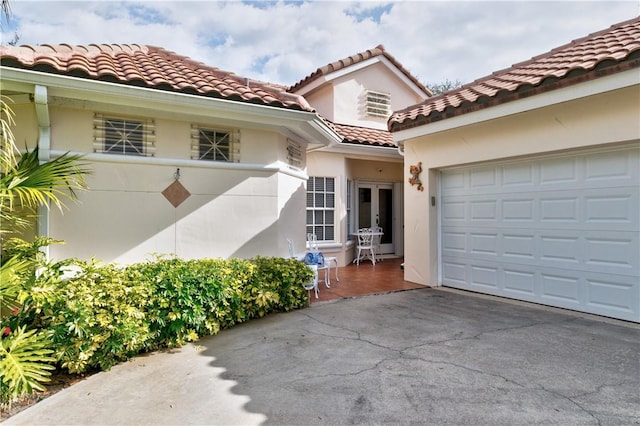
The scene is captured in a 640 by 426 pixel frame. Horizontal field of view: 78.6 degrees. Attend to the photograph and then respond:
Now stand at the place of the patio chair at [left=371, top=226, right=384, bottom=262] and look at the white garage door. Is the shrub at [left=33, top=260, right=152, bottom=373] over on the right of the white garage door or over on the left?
right

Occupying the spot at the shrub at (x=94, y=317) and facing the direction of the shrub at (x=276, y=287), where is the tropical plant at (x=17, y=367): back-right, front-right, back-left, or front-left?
back-right
